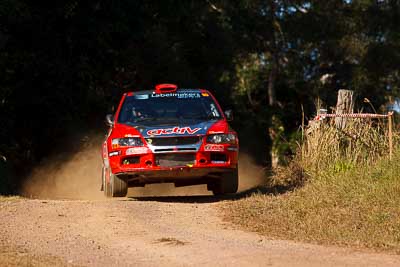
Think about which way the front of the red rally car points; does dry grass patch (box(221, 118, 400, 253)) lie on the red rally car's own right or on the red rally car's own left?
on the red rally car's own left

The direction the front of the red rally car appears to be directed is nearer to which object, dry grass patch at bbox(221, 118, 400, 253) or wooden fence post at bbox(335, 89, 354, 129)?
the dry grass patch

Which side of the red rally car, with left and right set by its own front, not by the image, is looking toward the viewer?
front

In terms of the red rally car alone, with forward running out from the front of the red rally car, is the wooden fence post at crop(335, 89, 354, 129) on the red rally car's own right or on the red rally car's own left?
on the red rally car's own left
